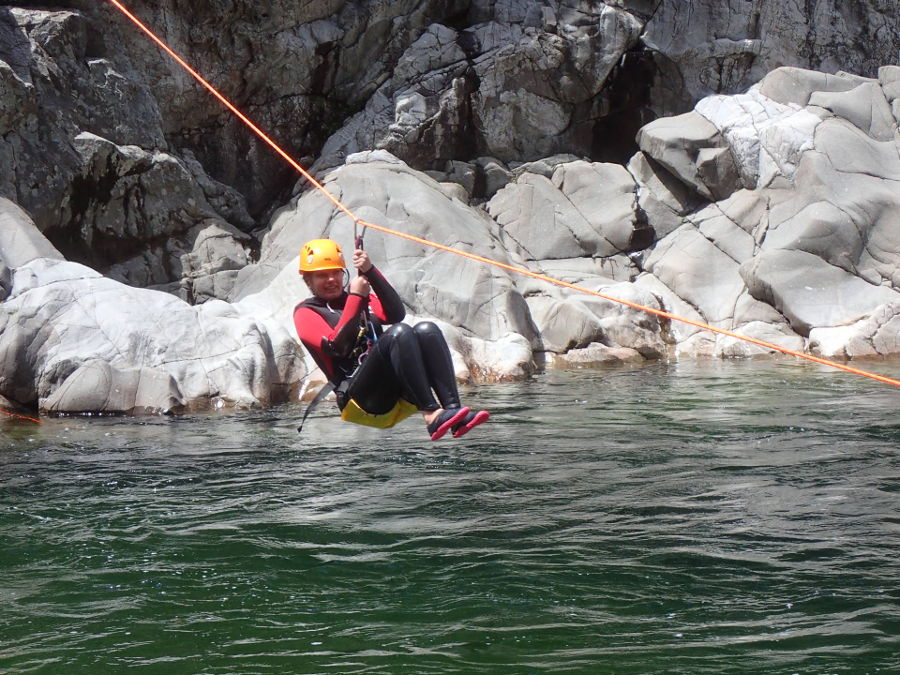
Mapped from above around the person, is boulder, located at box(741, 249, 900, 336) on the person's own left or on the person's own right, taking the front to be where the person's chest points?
on the person's own left

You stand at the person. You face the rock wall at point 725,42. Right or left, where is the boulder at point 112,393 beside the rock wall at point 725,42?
left

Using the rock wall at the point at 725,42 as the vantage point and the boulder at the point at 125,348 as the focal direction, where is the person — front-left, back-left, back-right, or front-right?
front-left

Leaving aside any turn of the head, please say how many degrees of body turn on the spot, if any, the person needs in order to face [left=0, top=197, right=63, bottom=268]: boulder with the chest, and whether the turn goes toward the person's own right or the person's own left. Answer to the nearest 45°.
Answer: approximately 180°

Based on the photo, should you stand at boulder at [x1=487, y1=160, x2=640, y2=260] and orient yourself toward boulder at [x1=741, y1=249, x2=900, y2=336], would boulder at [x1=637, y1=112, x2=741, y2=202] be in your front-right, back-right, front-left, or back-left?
front-left

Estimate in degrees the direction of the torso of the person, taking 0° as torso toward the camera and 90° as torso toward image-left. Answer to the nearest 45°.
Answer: approximately 315°

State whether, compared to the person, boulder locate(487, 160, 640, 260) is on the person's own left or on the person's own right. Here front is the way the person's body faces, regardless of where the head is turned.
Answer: on the person's own left

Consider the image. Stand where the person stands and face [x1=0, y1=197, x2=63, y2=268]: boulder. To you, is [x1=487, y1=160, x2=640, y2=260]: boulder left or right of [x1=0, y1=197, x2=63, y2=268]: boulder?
right

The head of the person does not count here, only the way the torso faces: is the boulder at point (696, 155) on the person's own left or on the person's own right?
on the person's own left

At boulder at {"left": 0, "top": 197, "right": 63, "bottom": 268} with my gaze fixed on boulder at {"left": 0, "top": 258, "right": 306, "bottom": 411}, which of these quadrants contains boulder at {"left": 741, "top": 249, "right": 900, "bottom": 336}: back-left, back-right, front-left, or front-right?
front-left
